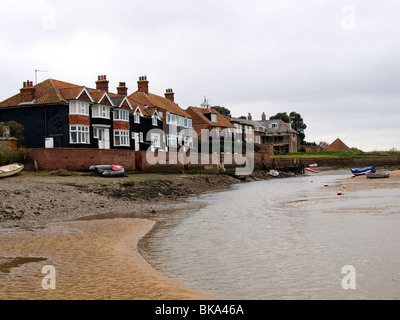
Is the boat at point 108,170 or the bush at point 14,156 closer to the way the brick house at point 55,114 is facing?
the boat

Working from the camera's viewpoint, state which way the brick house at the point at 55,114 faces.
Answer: facing the viewer and to the right of the viewer

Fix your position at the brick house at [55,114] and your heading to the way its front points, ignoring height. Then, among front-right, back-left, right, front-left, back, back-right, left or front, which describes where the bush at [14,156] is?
front-right

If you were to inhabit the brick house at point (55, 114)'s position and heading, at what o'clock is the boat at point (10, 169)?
The boat is roughly at 2 o'clock from the brick house.

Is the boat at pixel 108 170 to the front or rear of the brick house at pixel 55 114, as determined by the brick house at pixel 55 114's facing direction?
to the front
